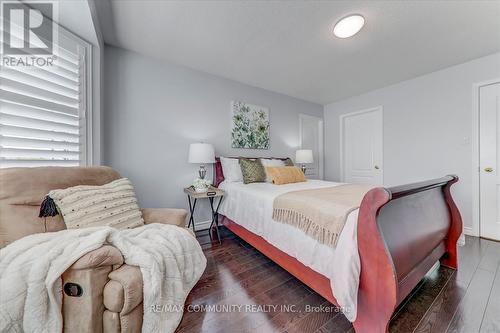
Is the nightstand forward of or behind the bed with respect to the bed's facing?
behind

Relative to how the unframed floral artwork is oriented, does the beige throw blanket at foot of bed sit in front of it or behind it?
in front

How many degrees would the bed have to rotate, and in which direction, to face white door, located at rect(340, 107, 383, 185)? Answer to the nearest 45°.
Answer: approximately 135° to its left

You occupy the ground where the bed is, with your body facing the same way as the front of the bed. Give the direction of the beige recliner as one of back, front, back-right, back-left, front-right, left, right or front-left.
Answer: right

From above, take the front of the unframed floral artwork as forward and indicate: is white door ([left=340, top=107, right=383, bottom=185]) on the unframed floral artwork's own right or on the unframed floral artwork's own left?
on the unframed floral artwork's own left

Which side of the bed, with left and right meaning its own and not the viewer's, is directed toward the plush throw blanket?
right

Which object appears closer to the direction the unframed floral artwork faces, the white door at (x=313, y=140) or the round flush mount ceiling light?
the round flush mount ceiling light

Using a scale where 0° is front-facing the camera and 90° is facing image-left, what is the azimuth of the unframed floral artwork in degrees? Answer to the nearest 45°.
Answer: approximately 315°

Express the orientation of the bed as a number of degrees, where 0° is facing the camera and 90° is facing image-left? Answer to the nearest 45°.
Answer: approximately 315°

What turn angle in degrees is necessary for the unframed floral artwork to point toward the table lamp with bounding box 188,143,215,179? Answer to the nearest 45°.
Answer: approximately 90° to its right
